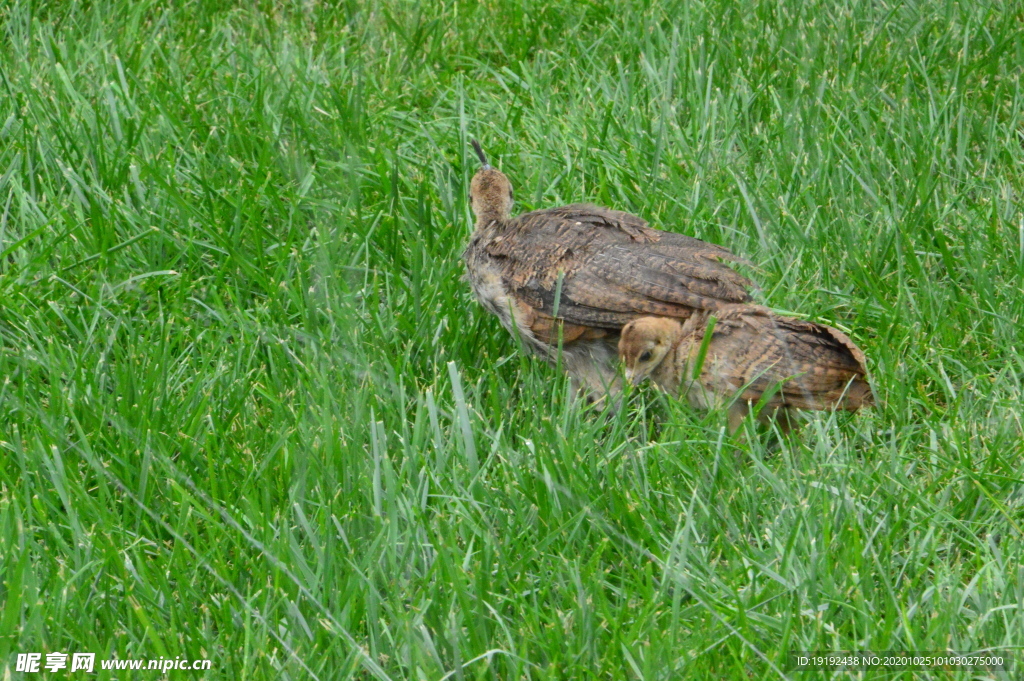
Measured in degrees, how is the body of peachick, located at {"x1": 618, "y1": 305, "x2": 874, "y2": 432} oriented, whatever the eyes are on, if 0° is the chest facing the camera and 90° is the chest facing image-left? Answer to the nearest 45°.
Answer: approximately 90°

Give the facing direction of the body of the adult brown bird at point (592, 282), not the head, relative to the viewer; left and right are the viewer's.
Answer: facing to the left of the viewer
